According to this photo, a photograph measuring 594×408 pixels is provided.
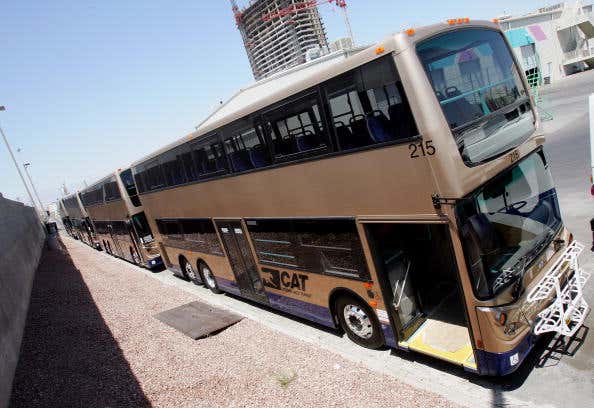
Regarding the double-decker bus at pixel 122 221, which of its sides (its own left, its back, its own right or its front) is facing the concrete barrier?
right

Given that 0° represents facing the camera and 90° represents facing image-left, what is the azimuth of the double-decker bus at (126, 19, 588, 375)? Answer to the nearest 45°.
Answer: approximately 315°

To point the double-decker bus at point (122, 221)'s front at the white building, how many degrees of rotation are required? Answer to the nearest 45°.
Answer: approximately 45° to its left

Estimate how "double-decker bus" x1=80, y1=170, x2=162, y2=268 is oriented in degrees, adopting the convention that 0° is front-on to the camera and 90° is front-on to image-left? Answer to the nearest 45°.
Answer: approximately 315°

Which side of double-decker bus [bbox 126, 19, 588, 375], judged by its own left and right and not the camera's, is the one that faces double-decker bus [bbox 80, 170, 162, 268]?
back

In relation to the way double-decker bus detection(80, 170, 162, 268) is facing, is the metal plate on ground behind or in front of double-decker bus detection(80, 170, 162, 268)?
in front
